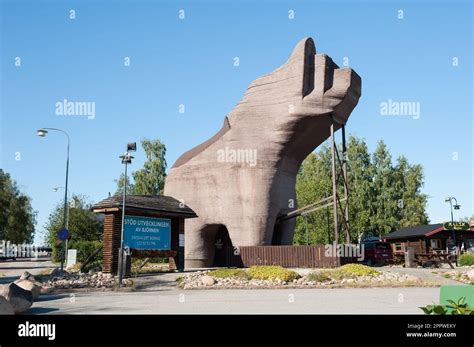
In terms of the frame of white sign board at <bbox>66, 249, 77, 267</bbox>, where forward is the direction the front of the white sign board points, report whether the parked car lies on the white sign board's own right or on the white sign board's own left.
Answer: on the white sign board's own left

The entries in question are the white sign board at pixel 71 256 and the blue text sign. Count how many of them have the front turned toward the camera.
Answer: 2

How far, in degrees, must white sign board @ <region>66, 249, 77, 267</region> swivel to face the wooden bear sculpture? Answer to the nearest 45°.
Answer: approximately 45° to its left

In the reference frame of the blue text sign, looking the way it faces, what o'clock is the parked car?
The parked car is roughly at 8 o'clock from the blue text sign.

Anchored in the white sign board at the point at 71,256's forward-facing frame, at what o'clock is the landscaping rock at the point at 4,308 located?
The landscaping rock is roughly at 12 o'clock from the white sign board.

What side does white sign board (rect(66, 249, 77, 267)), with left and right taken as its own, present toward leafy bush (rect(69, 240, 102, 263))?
back

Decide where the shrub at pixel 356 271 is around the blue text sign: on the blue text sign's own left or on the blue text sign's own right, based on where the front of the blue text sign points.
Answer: on the blue text sign's own left

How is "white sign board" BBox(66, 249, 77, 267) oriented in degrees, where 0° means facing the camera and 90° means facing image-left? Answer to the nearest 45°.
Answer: approximately 0°

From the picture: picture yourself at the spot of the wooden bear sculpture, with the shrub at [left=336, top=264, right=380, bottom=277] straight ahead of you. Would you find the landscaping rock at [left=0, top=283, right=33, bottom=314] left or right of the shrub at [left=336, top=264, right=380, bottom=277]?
right
